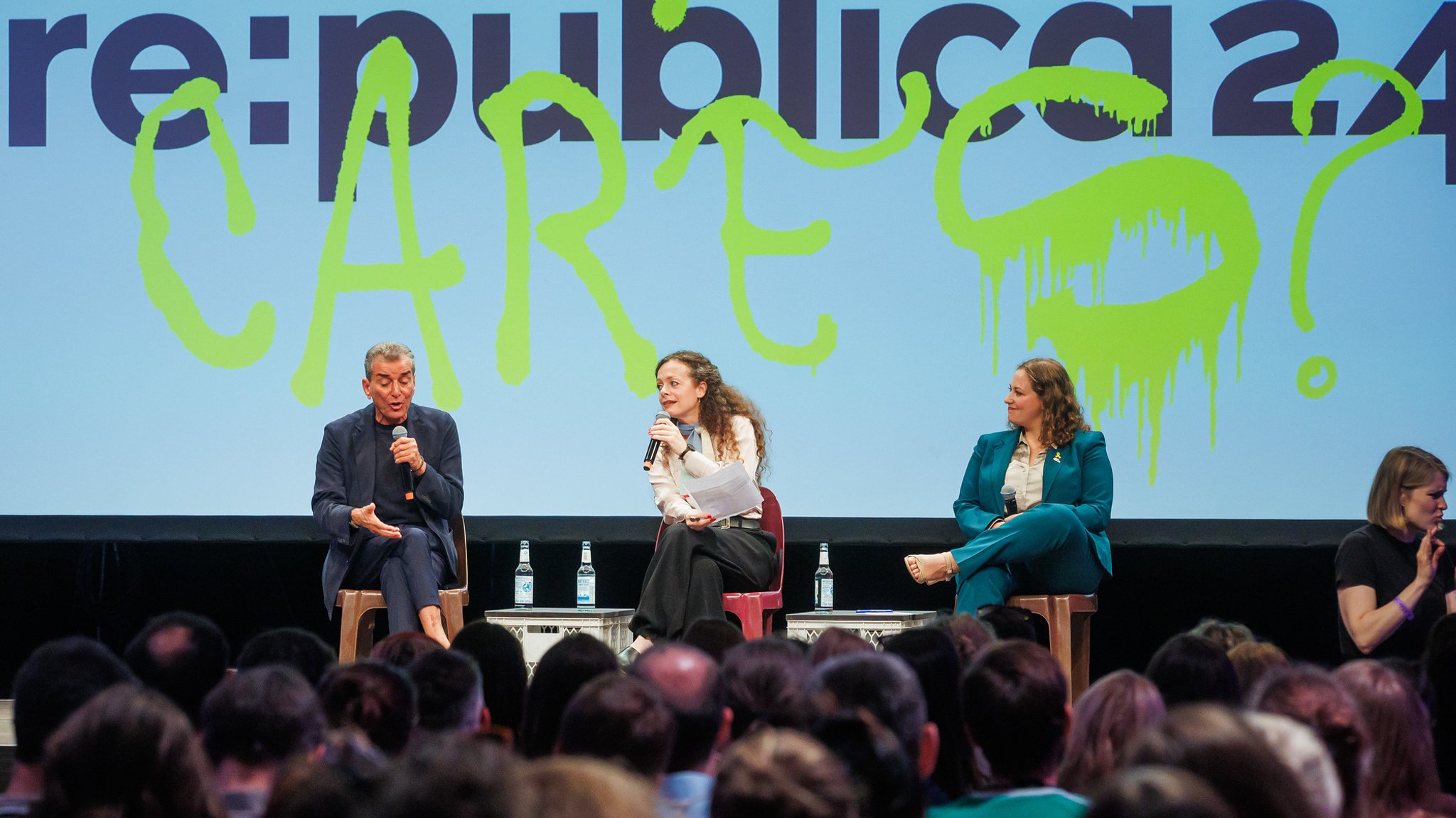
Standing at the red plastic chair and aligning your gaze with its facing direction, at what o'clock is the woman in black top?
The woman in black top is roughly at 8 o'clock from the red plastic chair.

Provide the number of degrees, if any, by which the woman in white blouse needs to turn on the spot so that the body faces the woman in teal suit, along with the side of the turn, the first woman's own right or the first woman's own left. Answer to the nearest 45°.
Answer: approximately 135° to the first woman's own left

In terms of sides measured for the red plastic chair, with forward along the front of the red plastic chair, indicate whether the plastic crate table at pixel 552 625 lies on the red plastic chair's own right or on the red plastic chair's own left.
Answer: on the red plastic chair's own right

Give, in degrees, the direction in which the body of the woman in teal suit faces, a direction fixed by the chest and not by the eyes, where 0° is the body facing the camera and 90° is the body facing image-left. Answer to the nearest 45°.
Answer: approximately 45°
